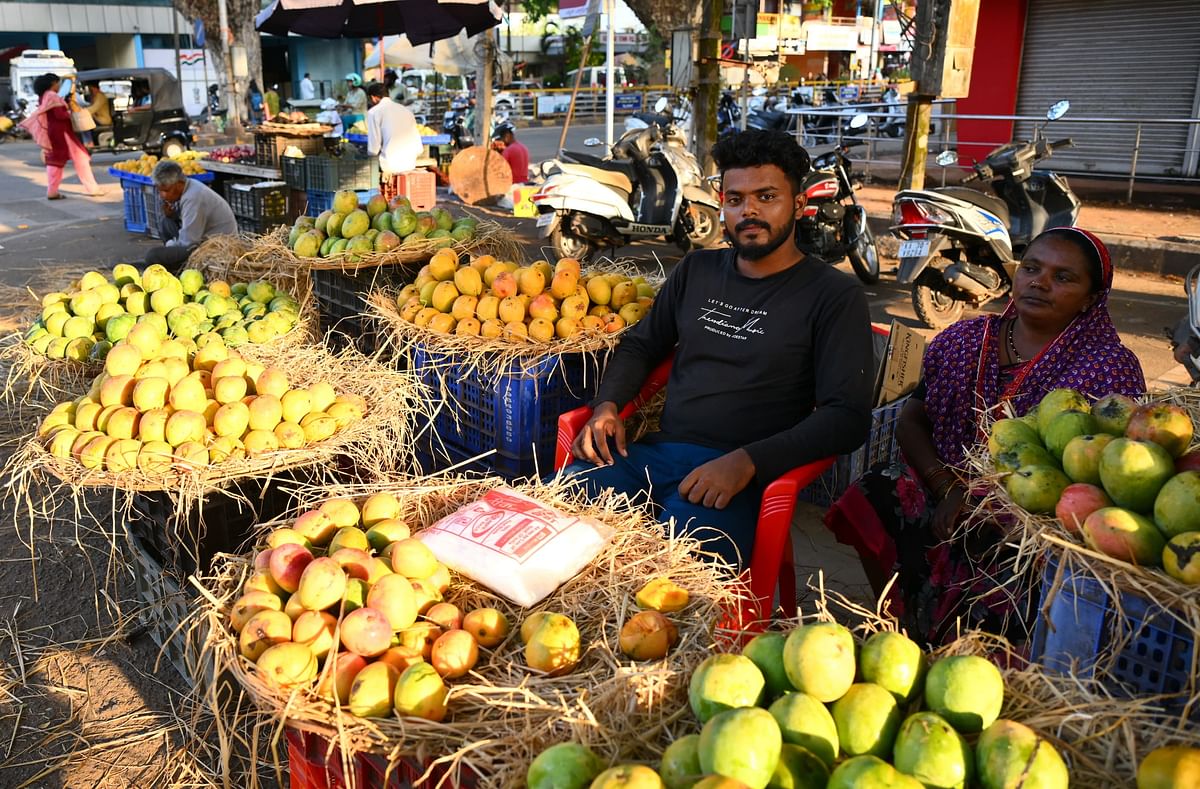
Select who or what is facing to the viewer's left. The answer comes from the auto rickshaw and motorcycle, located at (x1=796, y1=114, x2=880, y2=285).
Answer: the auto rickshaw

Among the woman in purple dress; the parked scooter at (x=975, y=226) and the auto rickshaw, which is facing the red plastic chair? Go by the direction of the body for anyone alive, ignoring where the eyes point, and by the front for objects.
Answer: the woman in purple dress

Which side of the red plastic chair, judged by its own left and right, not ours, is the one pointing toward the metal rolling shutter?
back

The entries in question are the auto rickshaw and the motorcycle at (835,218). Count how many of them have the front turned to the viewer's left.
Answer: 1

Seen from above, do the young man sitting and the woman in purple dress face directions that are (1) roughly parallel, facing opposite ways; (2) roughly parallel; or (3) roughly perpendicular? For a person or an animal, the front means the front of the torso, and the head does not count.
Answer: roughly parallel

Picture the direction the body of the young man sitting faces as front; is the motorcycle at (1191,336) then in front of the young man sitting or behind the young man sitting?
behind

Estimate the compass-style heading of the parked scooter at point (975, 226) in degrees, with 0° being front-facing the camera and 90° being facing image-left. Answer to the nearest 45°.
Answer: approximately 225°

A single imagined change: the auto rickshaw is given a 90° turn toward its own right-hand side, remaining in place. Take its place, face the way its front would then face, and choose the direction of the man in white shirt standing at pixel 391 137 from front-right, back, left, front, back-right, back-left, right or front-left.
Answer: back

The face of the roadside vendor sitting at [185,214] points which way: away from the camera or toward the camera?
toward the camera

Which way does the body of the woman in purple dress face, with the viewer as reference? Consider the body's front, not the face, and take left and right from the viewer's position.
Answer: facing the viewer and to the left of the viewer

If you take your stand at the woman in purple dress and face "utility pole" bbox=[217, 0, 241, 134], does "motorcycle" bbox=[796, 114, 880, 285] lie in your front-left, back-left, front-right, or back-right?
front-right

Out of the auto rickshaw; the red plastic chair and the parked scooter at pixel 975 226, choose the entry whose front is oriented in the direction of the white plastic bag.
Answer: the red plastic chair

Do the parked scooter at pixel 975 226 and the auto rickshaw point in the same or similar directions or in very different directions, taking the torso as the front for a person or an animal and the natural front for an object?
very different directions

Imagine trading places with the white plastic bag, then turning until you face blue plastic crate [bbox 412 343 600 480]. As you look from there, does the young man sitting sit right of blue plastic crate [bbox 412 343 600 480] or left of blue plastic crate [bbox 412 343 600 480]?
right

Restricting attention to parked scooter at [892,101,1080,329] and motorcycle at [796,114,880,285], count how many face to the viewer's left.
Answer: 0

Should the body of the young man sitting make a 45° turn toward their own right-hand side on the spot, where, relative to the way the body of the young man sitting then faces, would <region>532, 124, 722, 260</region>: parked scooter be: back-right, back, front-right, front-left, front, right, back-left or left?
right
